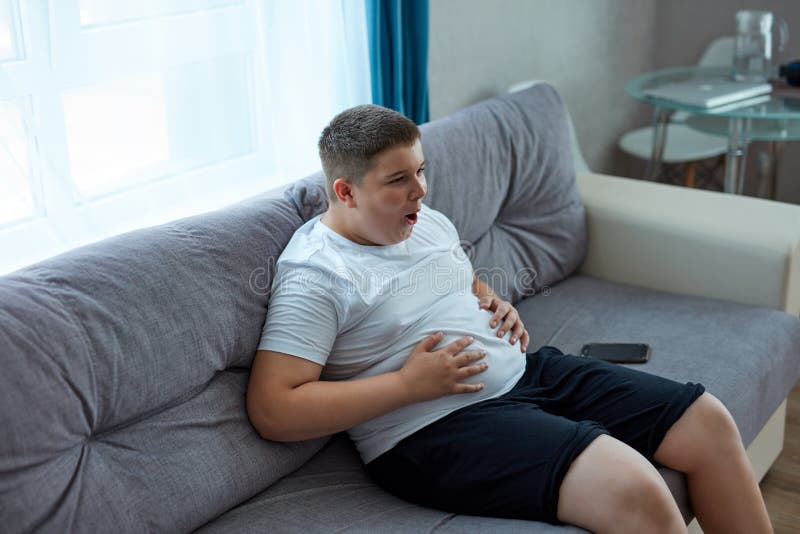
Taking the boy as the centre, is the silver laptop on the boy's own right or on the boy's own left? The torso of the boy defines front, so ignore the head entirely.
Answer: on the boy's own left

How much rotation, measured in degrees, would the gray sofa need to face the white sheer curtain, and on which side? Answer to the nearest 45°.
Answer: approximately 180°

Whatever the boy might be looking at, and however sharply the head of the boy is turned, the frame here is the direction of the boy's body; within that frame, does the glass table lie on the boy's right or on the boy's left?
on the boy's left

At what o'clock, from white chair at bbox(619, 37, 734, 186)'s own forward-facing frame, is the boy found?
The boy is roughly at 11 o'clock from the white chair.

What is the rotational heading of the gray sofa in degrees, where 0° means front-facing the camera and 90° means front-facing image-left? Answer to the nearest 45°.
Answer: approximately 315°

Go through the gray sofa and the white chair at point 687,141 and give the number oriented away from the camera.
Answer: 0

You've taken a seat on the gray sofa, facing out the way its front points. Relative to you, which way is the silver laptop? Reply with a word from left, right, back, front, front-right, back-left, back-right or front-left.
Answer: left

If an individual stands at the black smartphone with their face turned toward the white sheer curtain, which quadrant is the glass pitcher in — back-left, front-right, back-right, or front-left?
back-right

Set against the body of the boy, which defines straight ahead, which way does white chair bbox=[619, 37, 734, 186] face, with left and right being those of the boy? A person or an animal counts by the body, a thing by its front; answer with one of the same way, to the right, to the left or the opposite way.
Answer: to the right

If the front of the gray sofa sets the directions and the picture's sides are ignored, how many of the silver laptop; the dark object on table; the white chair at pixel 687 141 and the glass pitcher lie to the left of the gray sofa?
4

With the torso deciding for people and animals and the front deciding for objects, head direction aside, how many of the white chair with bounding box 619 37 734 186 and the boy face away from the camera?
0

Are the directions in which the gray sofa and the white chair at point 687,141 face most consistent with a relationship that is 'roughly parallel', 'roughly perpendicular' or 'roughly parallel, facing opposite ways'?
roughly perpendicular
